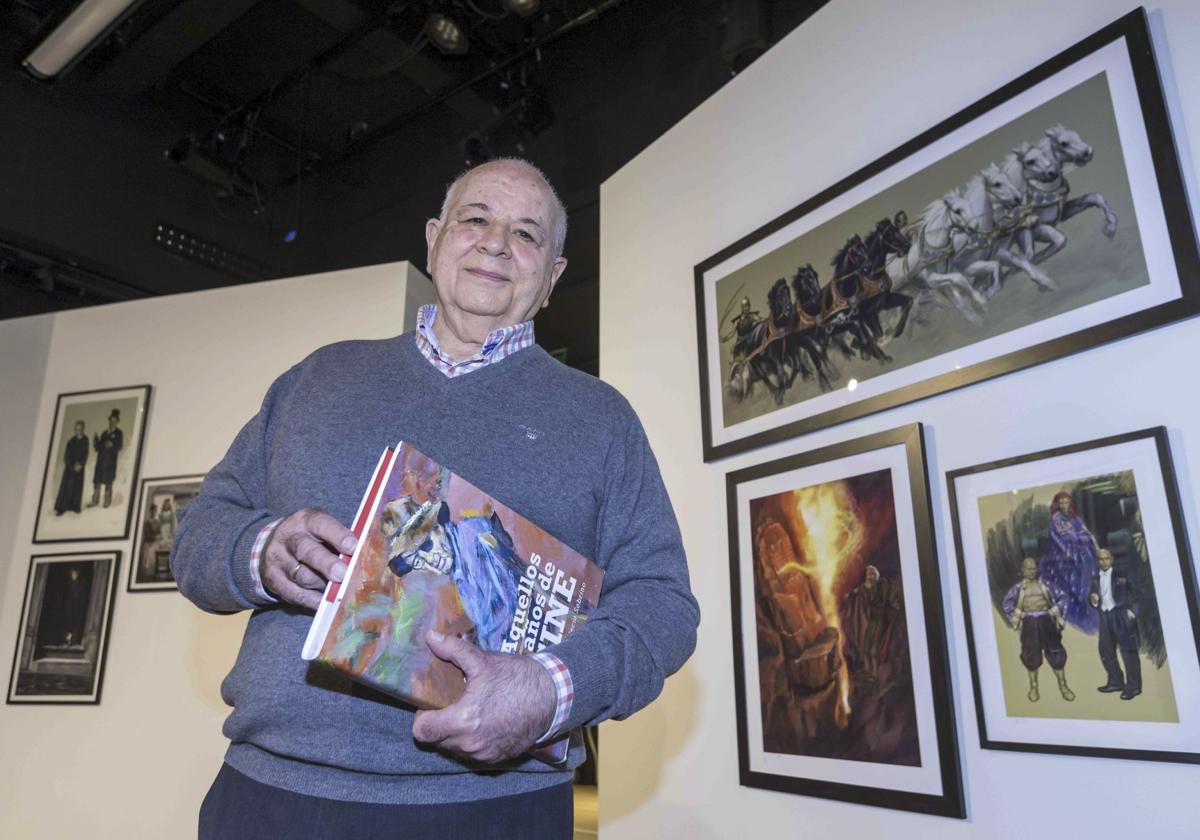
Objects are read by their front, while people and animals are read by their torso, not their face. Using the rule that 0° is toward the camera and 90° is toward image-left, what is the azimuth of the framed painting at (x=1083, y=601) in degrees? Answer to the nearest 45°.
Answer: approximately 45°

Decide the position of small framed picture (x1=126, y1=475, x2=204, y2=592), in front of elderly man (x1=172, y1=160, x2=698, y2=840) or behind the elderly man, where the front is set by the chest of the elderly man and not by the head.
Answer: behind

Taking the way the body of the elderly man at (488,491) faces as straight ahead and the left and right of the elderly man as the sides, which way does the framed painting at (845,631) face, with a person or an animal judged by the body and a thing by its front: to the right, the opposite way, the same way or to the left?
to the right

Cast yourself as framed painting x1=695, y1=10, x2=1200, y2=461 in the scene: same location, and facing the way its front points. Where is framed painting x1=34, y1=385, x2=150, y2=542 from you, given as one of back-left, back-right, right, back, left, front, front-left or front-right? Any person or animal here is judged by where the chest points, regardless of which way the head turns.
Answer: front-right

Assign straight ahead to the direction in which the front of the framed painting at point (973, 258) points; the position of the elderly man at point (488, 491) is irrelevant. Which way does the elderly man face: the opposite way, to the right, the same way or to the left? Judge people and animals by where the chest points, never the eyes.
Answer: to the left

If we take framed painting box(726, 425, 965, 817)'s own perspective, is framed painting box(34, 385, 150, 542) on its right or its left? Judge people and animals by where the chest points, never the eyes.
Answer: on its right

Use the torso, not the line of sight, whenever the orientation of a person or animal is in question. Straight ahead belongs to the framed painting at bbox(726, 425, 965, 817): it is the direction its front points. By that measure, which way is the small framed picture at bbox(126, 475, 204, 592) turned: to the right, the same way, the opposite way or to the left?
to the left

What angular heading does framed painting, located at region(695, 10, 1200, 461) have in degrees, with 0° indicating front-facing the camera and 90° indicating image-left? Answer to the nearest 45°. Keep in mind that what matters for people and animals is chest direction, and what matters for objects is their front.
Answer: approximately 45°

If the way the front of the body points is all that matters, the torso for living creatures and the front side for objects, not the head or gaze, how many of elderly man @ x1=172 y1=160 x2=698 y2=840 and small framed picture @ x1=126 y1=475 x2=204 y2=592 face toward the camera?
2

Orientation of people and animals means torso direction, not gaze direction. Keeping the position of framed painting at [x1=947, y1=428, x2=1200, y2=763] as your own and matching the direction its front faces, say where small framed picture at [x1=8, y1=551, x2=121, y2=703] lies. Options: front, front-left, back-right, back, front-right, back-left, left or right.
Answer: front-right

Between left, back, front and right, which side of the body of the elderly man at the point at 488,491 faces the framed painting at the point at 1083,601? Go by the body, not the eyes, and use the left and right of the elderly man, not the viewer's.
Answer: left
